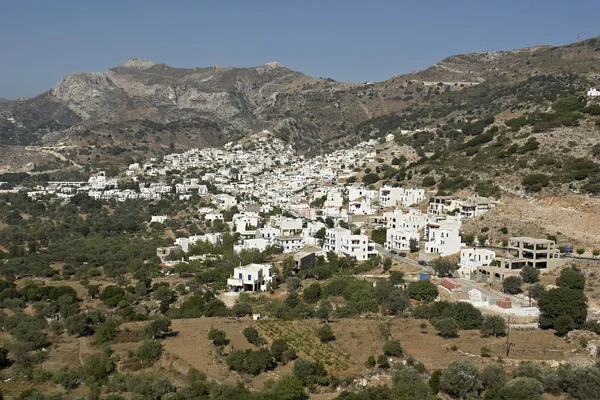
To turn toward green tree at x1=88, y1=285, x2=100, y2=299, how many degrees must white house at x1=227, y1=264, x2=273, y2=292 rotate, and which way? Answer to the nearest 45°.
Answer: approximately 45° to its right

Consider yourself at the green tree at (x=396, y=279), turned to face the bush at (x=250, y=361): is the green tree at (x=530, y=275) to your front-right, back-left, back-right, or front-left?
back-left

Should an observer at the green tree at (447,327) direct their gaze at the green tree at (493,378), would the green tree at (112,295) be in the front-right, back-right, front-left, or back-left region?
back-right

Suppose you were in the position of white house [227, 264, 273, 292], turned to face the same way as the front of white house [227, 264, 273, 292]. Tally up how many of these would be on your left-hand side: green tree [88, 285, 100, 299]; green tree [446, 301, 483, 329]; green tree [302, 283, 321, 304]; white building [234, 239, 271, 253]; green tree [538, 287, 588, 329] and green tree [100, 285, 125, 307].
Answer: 3

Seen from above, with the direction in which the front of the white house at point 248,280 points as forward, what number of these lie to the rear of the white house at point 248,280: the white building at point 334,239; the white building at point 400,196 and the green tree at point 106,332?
2

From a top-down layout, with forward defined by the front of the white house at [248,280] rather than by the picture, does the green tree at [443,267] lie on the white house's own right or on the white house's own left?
on the white house's own left

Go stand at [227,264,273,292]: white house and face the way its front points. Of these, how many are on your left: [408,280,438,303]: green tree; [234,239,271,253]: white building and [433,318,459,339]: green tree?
2

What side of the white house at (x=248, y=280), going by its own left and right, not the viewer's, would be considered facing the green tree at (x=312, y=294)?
left

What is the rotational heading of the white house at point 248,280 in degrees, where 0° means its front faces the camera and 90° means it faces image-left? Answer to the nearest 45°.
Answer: approximately 45°

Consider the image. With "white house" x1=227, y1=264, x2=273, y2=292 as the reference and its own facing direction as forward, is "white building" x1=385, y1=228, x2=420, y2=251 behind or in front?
behind
